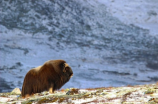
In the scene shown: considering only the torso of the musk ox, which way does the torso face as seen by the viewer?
to the viewer's right
